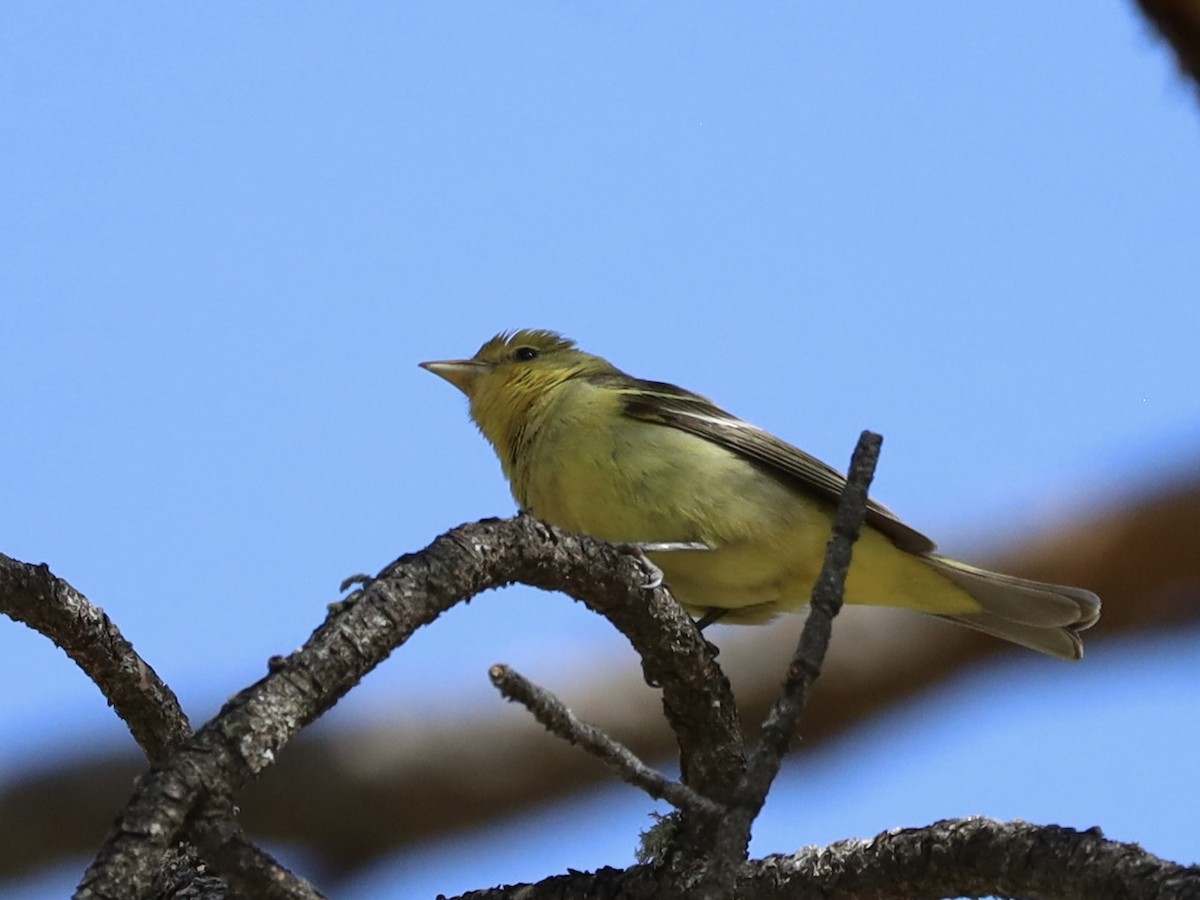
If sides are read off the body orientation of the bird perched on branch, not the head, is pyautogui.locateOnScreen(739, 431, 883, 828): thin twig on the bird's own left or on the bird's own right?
on the bird's own left

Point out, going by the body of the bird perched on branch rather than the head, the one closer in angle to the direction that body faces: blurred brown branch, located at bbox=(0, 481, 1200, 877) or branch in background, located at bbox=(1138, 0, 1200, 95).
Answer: the blurred brown branch

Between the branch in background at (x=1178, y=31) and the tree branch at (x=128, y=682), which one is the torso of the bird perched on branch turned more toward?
the tree branch

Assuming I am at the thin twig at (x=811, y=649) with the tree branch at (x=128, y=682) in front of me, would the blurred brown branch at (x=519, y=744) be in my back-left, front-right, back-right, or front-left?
front-right

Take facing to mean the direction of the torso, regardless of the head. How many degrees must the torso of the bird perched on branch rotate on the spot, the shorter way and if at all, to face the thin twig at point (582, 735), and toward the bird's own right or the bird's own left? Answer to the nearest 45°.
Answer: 0° — it already faces it

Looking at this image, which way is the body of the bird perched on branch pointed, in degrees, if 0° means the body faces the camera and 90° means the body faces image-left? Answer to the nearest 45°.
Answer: approximately 90°

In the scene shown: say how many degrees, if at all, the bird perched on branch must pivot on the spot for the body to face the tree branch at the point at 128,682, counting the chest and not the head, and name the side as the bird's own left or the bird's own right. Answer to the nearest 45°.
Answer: approximately 45° to the bird's own left
